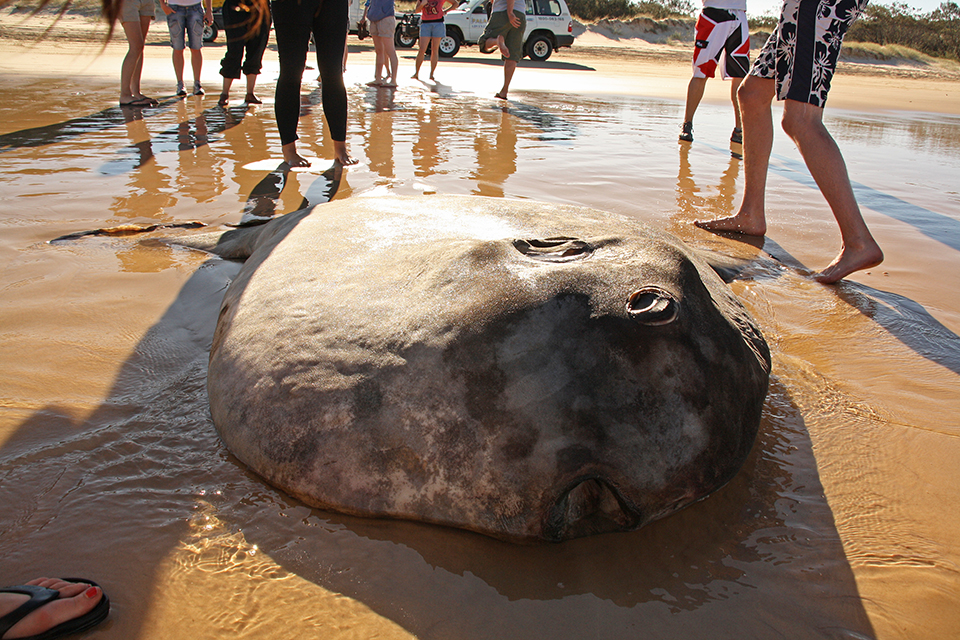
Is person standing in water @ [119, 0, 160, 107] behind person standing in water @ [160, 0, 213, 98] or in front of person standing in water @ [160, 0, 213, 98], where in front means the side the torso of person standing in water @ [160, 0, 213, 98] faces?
in front

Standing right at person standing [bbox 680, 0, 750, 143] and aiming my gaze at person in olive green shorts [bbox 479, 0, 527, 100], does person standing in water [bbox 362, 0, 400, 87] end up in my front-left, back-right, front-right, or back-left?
front-left

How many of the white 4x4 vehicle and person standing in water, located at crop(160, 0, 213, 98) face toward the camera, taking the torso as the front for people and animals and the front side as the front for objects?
1

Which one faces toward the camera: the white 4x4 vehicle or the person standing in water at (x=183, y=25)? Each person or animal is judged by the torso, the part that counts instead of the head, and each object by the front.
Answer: the person standing in water

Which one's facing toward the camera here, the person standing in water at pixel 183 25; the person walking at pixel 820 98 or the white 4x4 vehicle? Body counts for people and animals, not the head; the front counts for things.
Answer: the person standing in water

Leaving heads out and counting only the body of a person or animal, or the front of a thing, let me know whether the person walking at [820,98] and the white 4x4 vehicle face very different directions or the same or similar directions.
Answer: same or similar directions

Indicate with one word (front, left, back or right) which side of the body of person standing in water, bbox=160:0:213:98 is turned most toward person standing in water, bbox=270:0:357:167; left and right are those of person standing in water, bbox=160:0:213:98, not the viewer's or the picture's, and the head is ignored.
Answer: front
